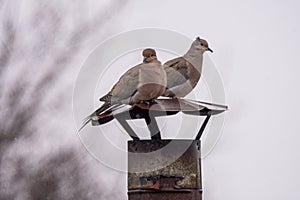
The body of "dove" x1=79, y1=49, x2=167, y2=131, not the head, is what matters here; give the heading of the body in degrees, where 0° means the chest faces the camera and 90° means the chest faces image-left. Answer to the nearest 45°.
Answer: approximately 315°

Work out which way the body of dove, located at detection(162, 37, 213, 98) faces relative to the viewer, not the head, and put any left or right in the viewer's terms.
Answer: facing to the right of the viewer

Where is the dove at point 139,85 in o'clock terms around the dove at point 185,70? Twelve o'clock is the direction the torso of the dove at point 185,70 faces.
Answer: the dove at point 139,85 is roughly at 4 o'clock from the dove at point 185,70.

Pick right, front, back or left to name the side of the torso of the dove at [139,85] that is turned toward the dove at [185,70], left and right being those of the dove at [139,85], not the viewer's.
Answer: left
